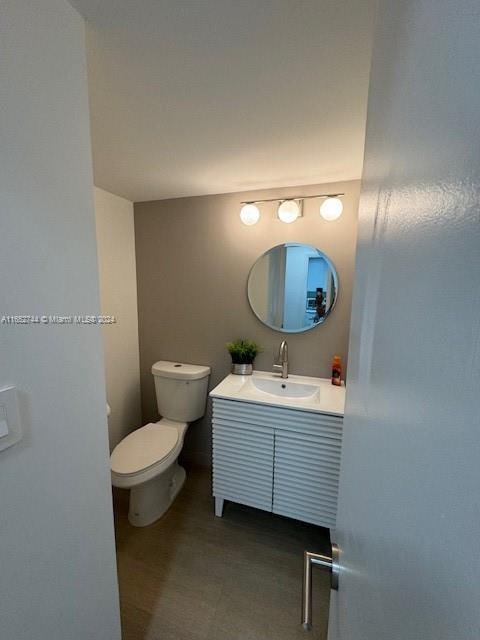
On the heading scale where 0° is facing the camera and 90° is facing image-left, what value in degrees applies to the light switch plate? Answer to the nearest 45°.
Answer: approximately 315°

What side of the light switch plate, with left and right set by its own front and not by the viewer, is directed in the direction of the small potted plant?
left

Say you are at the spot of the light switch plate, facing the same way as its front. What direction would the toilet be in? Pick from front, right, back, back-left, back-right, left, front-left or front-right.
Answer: left

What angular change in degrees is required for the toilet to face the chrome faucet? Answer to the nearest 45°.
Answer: approximately 135° to its left

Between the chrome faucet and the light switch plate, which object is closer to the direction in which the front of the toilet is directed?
the light switch plate

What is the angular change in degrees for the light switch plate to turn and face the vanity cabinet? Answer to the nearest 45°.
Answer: approximately 45° to its left

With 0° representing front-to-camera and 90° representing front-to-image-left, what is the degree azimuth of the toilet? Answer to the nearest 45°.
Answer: approximately 45°

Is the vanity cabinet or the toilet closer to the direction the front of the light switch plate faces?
the vanity cabinet

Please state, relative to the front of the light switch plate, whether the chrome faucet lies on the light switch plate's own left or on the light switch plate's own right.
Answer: on the light switch plate's own left

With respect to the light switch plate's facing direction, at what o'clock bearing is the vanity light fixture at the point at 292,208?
The vanity light fixture is roughly at 10 o'clock from the light switch plate.

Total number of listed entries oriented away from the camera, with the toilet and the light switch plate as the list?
0
